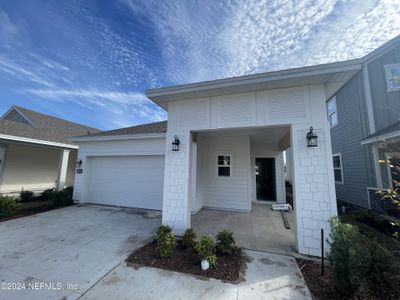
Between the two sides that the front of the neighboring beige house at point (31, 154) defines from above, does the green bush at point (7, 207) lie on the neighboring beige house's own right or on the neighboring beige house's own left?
on the neighboring beige house's own right

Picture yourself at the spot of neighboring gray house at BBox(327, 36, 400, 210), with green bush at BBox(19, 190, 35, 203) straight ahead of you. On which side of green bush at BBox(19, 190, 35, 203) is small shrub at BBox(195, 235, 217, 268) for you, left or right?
left

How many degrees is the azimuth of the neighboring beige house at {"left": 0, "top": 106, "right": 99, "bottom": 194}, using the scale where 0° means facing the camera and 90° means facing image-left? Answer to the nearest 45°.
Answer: approximately 315°

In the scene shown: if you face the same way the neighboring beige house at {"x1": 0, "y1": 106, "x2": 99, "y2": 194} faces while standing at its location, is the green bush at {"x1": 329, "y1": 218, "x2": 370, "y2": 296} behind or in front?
in front

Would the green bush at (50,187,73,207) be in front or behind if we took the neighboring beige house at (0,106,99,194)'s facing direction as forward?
in front
